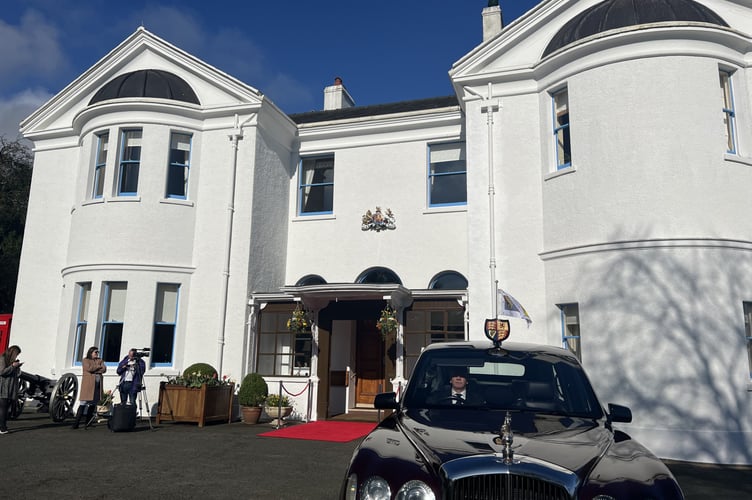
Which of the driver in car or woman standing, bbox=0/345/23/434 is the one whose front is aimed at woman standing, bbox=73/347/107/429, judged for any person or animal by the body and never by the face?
woman standing, bbox=0/345/23/434

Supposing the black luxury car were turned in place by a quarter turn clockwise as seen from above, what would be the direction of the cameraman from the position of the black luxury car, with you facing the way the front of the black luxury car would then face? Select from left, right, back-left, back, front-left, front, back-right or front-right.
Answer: front-right

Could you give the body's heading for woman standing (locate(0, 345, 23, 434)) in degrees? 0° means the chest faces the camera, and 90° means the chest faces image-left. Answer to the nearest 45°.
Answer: approximately 270°

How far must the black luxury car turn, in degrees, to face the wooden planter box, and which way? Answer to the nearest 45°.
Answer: approximately 135° to its right

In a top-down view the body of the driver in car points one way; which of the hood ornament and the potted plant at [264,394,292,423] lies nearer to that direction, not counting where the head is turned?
the hood ornament

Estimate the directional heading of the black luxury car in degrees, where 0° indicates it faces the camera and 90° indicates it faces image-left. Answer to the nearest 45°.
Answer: approximately 0°

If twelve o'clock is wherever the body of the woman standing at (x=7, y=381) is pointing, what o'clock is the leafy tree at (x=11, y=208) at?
The leafy tree is roughly at 9 o'clock from the woman standing.

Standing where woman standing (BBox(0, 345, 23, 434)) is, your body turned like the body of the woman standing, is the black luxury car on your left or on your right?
on your right

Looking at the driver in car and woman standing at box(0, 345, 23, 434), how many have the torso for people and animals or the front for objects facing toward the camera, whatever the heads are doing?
1

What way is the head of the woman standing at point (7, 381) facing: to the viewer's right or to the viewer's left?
to the viewer's right
